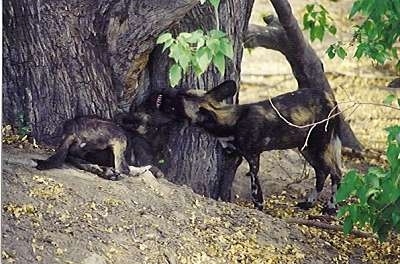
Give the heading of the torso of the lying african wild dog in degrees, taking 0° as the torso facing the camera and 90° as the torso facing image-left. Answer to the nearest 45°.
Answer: approximately 270°

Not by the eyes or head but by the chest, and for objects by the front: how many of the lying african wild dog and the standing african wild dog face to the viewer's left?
1

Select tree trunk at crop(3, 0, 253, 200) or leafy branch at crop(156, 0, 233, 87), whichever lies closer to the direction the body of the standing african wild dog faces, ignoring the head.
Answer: the tree trunk

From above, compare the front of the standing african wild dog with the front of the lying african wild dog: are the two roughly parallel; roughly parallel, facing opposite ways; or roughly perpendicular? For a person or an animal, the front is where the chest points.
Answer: roughly parallel, facing opposite ways

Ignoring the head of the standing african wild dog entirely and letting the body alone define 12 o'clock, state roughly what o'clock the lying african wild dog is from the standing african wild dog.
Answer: The lying african wild dog is roughly at 11 o'clock from the standing african wild dog.

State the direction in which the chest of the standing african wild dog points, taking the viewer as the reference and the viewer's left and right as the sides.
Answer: facing to the left of the viewer

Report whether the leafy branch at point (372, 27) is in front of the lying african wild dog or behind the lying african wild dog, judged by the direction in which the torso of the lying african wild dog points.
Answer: in front

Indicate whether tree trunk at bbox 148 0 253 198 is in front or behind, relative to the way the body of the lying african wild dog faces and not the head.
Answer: in front
